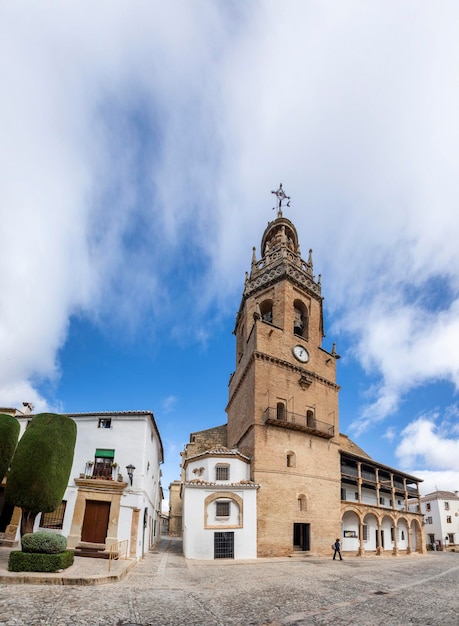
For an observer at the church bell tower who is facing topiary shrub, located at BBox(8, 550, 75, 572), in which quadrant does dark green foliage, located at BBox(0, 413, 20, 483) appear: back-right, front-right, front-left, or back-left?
front-right

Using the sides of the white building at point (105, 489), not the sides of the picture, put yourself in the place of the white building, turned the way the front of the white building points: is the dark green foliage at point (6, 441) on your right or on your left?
on your right

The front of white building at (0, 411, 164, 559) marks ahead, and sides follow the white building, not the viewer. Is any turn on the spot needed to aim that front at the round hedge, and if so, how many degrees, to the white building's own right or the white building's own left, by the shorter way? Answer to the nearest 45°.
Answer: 0° — it already faces it

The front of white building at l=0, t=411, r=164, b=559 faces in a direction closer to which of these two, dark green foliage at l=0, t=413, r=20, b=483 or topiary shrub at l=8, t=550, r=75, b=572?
the topiary shrub

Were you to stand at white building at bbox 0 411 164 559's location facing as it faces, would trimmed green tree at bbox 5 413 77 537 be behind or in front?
in front

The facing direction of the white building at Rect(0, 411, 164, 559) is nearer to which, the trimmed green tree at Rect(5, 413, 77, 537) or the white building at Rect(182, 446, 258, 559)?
the trimmed green tree

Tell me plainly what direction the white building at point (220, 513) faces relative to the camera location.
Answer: facing the viewer

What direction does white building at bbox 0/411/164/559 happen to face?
toward the camera

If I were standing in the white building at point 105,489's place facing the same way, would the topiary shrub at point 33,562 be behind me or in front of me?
in front

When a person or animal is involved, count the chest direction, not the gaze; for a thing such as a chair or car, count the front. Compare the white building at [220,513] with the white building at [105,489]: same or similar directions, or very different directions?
same or similar directions

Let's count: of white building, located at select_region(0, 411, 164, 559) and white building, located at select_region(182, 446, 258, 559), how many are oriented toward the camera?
2
